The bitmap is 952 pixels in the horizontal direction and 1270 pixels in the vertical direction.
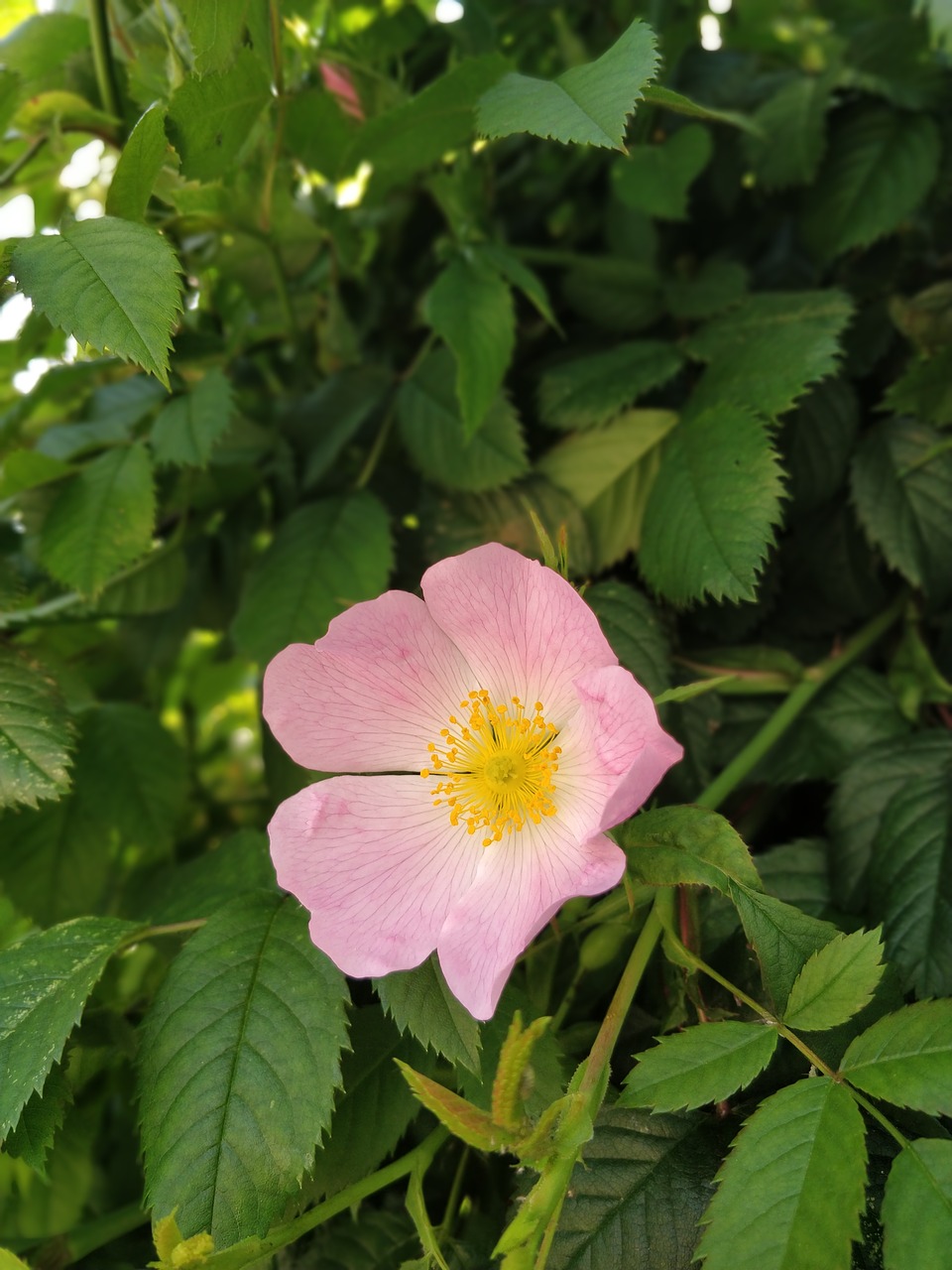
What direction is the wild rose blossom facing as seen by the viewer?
toward the camera

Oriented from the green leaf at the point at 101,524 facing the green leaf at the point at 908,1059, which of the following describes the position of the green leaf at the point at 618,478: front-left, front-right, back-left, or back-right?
front-left
